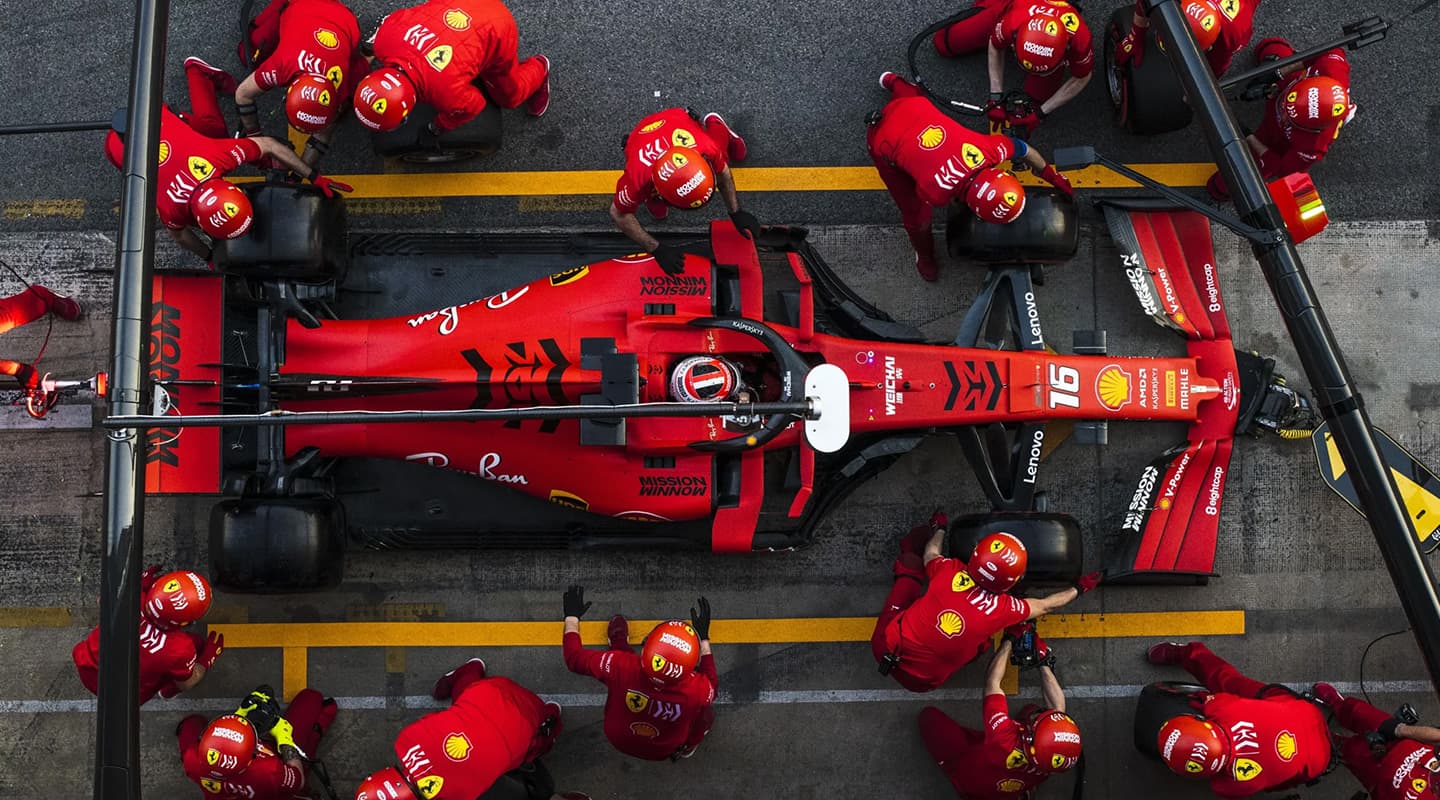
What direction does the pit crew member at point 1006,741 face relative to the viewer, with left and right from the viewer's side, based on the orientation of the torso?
facing away from the viewer

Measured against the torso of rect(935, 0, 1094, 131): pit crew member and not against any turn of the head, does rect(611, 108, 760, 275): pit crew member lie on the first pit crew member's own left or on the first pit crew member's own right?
on the first pit crew member's own right

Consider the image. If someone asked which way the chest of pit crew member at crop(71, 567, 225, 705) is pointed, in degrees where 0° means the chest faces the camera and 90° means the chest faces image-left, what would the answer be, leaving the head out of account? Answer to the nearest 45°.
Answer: approximately 225°

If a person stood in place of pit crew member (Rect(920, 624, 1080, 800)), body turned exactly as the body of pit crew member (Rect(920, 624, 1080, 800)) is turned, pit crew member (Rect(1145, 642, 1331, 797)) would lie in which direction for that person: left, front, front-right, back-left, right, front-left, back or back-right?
right

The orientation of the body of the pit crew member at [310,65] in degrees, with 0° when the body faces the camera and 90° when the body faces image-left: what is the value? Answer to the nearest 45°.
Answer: approximately 0°

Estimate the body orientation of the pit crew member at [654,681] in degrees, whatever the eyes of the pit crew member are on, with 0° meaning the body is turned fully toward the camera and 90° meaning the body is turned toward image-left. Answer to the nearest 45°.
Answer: approximately 180°

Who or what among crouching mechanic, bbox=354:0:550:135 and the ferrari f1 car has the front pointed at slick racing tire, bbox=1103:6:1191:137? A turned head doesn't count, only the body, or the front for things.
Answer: the ferrari f1 car

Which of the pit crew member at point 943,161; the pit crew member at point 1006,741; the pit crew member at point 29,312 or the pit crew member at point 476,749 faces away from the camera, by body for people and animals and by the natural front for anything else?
the pit crew member at point 1006,741

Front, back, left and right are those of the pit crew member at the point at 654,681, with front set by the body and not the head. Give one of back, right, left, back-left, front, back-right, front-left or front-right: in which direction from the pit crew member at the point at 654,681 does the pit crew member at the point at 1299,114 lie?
right

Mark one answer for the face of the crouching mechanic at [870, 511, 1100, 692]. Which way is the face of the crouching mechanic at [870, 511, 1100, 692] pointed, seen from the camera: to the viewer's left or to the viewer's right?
to the viewer's right
